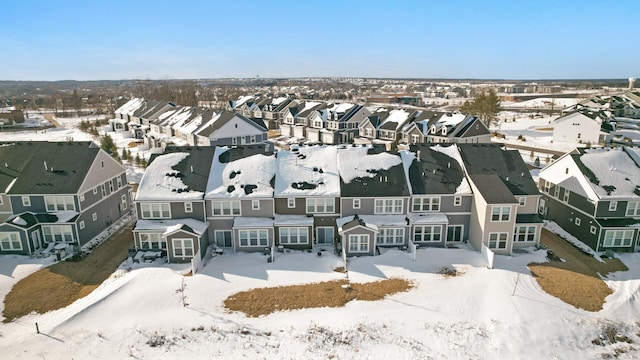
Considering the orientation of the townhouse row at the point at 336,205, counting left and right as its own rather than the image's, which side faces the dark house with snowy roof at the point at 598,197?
right

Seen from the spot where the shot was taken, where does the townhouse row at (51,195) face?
facing away from the viewer and to the right of the viewer

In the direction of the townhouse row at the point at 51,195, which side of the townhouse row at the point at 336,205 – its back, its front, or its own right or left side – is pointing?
left

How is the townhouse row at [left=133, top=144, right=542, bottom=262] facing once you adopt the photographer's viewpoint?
facing away from the viewer

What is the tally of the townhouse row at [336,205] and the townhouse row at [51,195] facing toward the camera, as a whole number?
0

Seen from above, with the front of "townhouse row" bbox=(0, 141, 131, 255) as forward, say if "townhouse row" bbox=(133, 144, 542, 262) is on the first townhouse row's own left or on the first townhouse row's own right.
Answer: on the first townhouse row's own right
